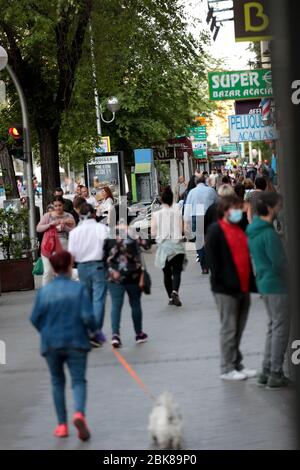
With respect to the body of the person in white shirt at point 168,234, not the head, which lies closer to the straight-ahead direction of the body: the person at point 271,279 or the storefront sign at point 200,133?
the storefront sign

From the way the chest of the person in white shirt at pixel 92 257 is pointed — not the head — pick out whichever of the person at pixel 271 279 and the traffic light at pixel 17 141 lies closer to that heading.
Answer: the traffic light

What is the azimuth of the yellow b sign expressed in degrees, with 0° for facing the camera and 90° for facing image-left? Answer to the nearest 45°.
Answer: approximately 0°

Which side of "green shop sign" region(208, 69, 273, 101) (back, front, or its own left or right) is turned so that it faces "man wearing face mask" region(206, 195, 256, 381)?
front

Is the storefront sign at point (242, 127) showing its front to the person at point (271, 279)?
yes

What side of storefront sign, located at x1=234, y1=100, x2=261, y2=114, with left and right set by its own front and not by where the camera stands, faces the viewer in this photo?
front

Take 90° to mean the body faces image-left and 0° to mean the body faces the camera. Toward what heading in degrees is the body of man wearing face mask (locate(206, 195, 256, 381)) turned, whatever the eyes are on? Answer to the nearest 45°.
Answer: approximately 315°

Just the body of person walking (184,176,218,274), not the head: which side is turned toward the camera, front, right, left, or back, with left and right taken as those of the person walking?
back

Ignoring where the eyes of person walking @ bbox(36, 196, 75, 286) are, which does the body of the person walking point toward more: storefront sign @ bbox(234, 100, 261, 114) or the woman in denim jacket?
the woman in denim jacket

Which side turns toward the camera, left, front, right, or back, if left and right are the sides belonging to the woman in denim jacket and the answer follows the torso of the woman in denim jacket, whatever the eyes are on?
back

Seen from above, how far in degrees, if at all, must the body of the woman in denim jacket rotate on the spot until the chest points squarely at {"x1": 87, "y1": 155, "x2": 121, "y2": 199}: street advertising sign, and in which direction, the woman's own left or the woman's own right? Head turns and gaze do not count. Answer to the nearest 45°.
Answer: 0° — they already face it

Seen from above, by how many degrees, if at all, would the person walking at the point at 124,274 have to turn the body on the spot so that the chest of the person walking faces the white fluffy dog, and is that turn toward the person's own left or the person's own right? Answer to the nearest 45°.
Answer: approximately 180°

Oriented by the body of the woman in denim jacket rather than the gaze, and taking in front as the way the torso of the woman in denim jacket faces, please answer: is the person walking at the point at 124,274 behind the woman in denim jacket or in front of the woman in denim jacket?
in front

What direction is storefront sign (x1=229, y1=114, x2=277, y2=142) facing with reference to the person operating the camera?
facing the viewer
